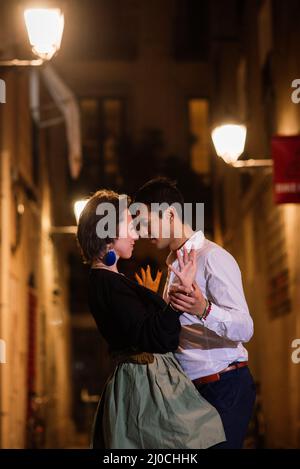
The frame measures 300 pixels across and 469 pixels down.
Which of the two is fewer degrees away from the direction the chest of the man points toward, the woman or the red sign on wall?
the woman

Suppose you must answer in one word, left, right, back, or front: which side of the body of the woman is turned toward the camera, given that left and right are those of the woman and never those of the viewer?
right

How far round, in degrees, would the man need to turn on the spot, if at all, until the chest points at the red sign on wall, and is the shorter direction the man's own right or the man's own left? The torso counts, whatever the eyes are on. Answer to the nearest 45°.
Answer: approximately 90° to the man's own right

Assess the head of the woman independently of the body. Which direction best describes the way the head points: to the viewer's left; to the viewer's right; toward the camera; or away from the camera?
to the viewer's right

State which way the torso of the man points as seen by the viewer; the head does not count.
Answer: to the viewer's left

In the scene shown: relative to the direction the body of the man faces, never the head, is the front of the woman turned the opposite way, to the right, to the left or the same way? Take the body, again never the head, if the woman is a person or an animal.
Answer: the opposite way

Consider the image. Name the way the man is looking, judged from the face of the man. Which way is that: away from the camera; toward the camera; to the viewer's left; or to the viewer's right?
to the viewer's left

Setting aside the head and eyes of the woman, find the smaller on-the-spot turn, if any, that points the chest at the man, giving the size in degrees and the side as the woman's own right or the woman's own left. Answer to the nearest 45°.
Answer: approximately 45° to the woman's own left
